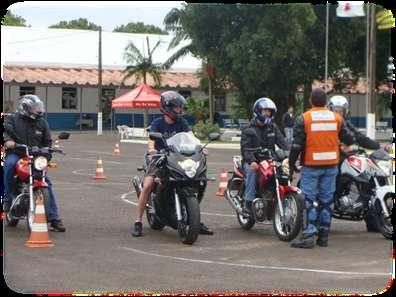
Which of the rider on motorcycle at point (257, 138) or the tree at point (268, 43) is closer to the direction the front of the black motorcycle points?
the rider on motorcycle

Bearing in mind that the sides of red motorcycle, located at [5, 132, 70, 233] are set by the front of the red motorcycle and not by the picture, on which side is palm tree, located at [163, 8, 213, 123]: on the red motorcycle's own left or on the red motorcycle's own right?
on the red motorcycle's own left

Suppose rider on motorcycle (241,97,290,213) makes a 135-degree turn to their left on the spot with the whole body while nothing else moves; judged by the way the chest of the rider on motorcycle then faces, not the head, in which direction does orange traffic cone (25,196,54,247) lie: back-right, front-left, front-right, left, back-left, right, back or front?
back-left

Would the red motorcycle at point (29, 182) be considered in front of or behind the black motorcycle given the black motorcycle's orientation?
behind

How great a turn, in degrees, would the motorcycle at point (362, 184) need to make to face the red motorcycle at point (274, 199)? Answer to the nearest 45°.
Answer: approximately 135° to its right

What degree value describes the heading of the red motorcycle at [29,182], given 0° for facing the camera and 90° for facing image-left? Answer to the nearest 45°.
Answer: approximately 315°

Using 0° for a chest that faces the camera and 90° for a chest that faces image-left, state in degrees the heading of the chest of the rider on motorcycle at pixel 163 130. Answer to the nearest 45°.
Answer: approximately 315°

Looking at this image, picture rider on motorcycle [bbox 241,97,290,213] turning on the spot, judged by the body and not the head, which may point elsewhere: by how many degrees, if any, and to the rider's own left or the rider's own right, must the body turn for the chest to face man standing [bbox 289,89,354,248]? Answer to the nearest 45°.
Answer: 0° — they already face them

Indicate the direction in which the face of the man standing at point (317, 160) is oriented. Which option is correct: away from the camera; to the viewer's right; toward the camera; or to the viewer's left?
away from the camera

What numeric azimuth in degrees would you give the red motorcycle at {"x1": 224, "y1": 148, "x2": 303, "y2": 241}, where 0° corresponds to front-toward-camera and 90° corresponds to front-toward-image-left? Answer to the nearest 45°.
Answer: approximately 315°

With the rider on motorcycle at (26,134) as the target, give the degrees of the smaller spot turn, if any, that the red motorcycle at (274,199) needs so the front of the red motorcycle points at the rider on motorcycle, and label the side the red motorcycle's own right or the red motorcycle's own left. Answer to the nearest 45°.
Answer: approximately 135° to the red motorcycle's own right

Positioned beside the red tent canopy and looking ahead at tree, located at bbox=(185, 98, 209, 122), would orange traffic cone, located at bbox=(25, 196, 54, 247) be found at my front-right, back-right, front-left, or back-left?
back-right

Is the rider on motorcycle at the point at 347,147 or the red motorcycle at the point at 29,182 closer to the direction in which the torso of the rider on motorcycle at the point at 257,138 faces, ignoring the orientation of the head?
the rider on motorcycle
